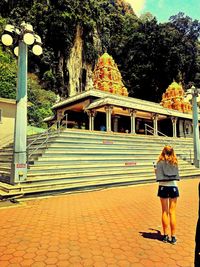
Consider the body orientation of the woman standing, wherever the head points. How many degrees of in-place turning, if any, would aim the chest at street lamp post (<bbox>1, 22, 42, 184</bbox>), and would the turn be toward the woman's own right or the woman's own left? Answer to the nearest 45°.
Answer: approximately 45° to the woman's own left

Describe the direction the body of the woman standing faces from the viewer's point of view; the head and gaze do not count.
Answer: away from the camera

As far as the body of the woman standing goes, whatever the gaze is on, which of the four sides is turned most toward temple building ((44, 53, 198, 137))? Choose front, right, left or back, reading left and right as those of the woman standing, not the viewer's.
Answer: front

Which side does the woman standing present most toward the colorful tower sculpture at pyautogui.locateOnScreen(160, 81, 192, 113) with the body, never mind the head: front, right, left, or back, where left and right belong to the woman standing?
front

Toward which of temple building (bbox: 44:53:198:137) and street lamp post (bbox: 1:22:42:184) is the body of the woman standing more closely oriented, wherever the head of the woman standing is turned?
the temple building

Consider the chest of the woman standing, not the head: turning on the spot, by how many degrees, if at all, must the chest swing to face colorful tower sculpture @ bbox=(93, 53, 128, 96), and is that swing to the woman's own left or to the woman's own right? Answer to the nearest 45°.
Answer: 0° — they already face it
